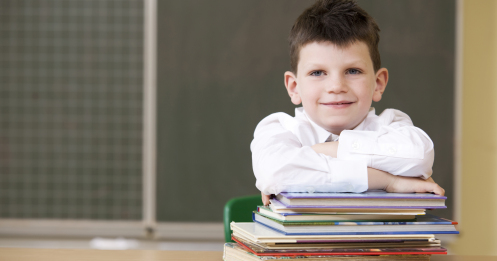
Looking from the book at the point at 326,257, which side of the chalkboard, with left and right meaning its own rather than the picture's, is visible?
front

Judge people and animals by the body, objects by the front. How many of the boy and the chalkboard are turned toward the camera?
2

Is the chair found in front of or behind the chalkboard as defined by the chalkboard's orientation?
in front

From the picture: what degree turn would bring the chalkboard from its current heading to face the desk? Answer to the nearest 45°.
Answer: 0° — it already faces it

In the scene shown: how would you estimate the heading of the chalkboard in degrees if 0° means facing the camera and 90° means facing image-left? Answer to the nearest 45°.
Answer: approximately 0°
